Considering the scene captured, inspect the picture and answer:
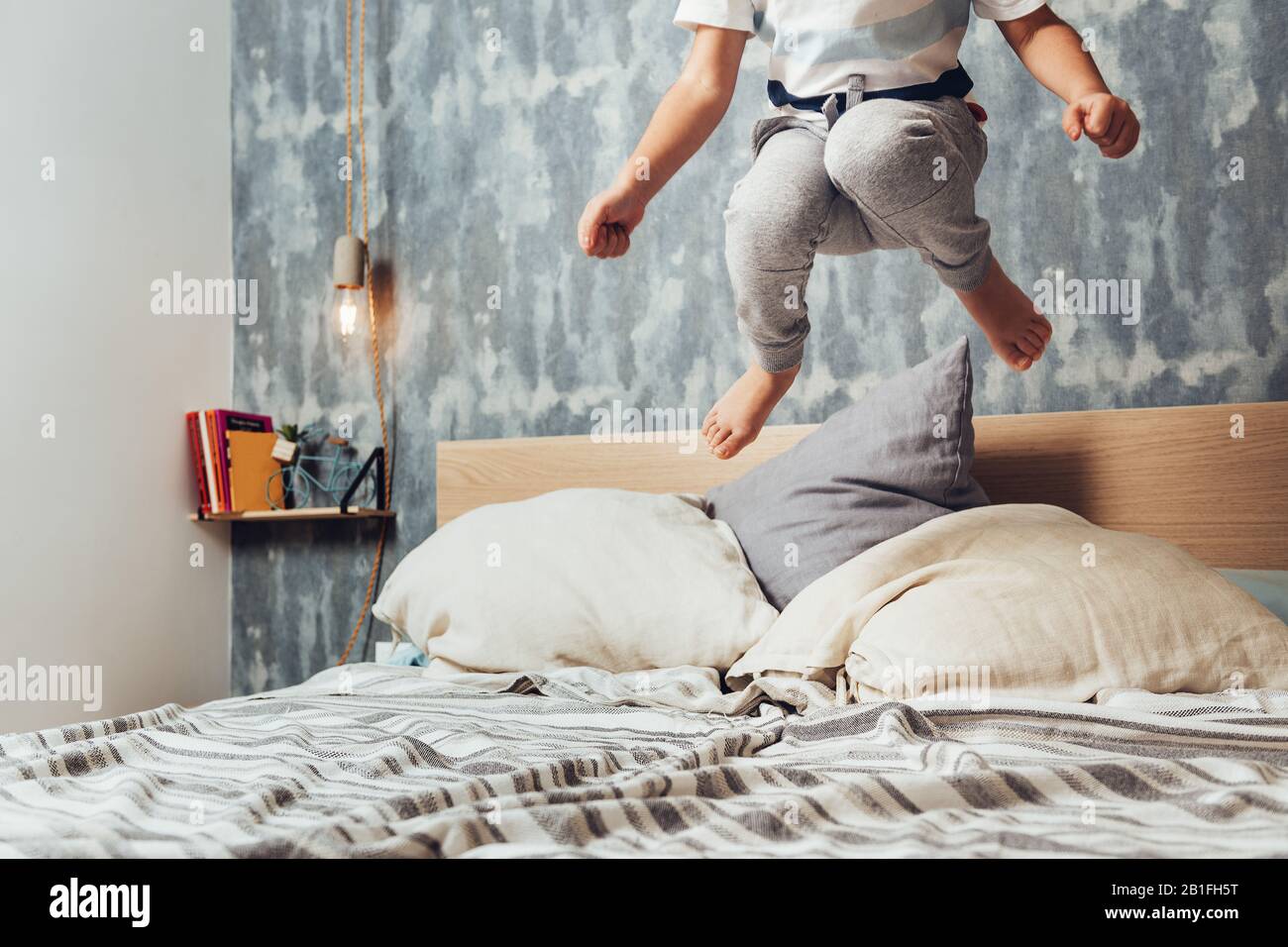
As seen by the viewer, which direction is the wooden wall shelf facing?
toward the camera

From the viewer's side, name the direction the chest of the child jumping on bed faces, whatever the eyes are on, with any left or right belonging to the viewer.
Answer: facing the viewer

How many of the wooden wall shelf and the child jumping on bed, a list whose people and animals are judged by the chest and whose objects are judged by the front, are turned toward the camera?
2

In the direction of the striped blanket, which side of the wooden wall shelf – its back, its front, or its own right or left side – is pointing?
front
